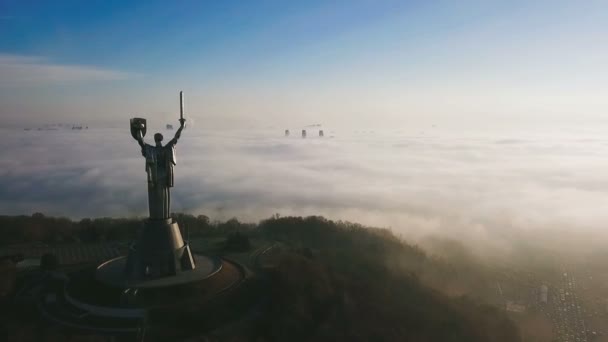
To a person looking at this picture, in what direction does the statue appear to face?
facing away from the viewer
